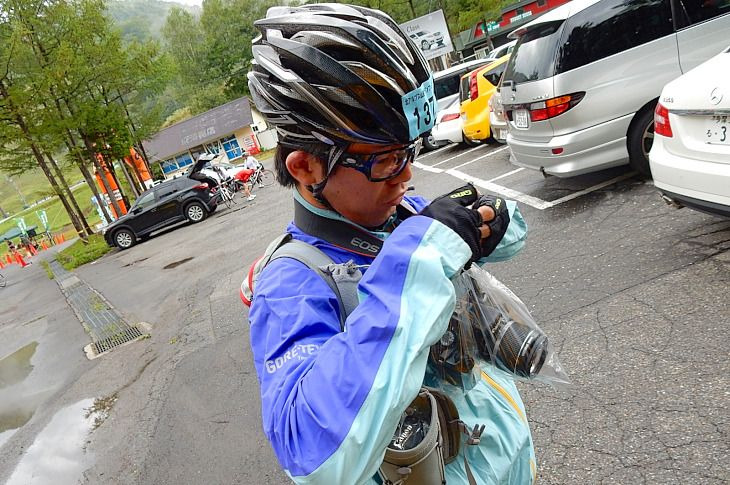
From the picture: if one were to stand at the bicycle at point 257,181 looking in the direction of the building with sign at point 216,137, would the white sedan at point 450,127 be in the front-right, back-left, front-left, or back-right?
back-right

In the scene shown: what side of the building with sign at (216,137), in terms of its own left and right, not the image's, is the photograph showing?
front

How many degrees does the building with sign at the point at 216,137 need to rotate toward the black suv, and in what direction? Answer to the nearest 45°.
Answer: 0° — it already faces it

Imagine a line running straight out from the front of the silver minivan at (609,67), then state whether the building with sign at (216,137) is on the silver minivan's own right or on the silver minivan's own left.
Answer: on the silver minivan's own left

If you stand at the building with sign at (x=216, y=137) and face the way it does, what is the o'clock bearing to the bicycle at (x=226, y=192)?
The bicycle is roughly at 12 o'clock from the building with sign.

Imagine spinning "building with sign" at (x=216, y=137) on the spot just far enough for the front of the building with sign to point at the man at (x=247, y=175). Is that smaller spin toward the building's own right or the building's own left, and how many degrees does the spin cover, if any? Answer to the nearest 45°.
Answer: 0° — it already faces them

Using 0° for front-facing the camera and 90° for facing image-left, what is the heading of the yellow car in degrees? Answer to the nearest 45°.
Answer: approximately 225°

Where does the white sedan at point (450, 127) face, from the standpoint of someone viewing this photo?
facing away from the viewer and to the right of the viewer

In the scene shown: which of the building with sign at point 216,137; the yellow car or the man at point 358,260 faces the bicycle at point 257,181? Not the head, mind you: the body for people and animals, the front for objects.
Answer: the building with sign

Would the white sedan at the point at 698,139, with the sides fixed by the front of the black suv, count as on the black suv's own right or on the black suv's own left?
on the black suv's own left

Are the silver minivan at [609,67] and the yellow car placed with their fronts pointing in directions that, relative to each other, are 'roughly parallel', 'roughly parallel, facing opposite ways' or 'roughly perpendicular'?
roughly parallel

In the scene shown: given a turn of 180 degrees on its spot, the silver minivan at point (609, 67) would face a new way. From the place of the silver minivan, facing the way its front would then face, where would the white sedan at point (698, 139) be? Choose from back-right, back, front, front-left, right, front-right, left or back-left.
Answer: front-left

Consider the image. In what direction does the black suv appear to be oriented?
to the viewer's left

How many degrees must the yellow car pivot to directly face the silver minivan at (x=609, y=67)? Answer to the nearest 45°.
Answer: approximately 135° to its right

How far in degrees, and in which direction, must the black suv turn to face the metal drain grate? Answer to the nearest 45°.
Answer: approximately 90° to its left

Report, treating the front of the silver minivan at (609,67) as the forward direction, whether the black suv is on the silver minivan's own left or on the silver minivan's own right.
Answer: on the silver minivan's own left
